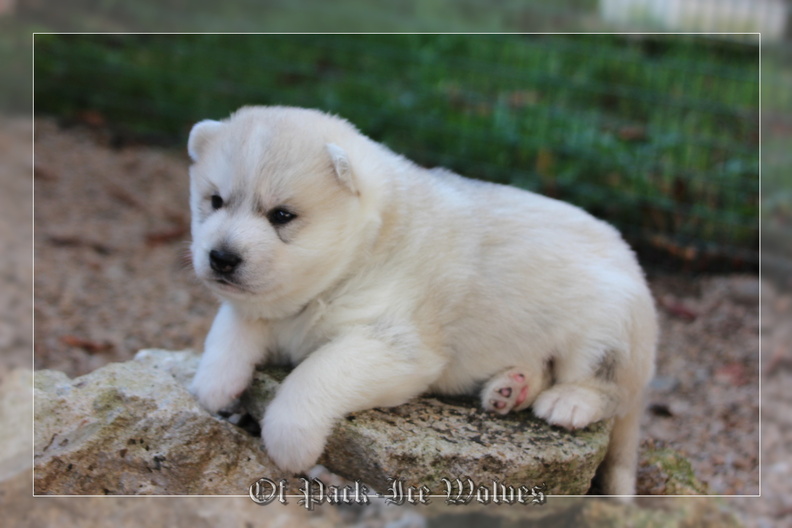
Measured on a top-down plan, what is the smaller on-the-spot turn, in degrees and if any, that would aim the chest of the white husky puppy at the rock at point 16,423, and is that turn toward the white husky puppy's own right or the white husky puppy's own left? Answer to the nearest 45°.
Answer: approximately 45° to the white husky puppy's own right

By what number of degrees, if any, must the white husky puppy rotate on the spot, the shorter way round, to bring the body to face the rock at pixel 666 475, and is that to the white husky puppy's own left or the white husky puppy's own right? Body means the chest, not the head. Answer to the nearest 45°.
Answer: approximately 135° to the white husky puppy's own left

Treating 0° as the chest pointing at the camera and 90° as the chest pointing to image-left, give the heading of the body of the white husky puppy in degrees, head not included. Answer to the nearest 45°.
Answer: approximately 45°
